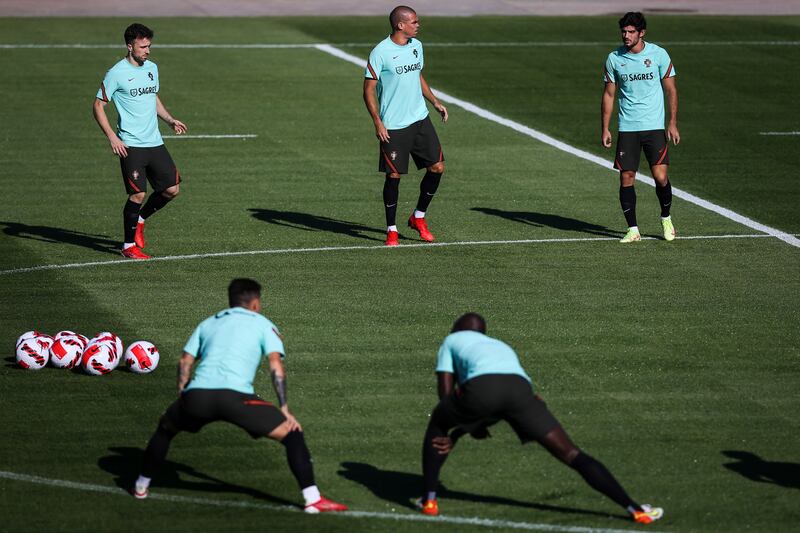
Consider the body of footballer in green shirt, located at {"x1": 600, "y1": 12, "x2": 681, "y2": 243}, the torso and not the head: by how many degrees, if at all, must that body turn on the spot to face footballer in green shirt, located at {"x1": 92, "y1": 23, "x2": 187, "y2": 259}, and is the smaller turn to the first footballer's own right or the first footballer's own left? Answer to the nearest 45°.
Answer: approximately 90° to the first footballer's own right

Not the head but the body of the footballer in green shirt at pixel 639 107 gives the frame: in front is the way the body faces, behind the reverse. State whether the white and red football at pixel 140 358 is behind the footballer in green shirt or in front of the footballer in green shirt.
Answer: in front

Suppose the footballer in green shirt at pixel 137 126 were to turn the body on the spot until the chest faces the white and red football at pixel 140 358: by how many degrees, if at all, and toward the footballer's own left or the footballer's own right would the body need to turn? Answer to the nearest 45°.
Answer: approximately 45° to the footballer's own right

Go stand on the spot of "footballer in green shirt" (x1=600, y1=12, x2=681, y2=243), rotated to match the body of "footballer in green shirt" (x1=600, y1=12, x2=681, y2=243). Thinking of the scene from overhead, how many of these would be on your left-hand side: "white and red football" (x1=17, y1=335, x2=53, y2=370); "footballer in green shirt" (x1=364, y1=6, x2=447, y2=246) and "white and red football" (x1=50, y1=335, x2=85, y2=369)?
0

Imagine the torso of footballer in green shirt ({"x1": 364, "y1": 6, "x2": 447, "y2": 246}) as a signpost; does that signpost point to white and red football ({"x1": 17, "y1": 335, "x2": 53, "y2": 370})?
no

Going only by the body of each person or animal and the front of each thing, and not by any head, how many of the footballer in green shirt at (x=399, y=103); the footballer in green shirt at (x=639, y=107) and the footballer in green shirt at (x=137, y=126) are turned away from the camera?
0

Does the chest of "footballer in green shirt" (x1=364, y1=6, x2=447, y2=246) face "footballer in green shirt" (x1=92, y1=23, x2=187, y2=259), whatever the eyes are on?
no

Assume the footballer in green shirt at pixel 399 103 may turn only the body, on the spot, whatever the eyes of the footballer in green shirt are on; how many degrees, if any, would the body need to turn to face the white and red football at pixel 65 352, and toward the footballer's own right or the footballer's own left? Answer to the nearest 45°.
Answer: approximately 90° to the footballer's own right

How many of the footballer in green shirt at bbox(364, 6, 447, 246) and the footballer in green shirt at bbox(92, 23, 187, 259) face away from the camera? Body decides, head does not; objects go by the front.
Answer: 0

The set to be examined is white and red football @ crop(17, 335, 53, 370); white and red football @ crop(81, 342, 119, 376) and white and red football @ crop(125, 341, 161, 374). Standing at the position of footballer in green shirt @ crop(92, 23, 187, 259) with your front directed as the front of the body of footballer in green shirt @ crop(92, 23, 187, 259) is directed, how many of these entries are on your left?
0

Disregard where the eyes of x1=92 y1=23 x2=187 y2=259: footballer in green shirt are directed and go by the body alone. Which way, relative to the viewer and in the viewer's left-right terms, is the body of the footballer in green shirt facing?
facing the viewer and to the right of the viewer

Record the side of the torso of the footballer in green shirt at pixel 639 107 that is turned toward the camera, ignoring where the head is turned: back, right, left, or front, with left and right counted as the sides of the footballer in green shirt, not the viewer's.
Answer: front

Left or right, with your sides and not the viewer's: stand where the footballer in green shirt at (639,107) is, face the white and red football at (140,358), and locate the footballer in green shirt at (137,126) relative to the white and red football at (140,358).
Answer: right

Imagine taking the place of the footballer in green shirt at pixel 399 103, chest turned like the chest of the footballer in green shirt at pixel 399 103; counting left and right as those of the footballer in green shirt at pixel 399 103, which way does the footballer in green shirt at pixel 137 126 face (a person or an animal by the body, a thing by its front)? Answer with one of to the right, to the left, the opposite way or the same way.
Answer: the same way

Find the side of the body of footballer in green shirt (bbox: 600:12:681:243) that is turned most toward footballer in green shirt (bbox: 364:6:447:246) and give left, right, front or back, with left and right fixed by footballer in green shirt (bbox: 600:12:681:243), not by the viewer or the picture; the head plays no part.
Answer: right

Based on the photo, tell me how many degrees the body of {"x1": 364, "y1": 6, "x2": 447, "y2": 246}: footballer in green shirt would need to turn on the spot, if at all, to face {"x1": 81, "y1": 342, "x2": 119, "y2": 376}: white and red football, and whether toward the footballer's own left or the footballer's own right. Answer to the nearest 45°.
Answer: approximately 90° to the footballer's own right
